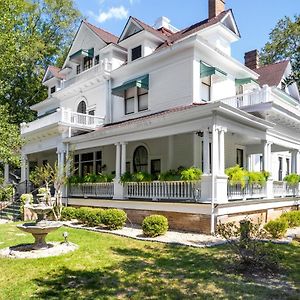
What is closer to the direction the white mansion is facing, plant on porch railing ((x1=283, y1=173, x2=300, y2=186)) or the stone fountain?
the stone fountain

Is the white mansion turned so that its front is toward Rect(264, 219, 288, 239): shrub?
no

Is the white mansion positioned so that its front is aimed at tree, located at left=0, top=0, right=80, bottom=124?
no

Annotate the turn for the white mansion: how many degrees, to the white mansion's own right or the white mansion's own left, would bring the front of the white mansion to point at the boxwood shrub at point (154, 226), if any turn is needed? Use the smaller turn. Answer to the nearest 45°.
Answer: approximately 45° to the white mansion's own left

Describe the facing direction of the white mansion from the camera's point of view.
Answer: facing the viewer and to the left of the viewer

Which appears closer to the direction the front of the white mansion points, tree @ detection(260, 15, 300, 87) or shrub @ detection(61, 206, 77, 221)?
the shrub

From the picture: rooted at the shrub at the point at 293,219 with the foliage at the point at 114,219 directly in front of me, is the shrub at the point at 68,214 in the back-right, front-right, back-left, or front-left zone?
front-right
